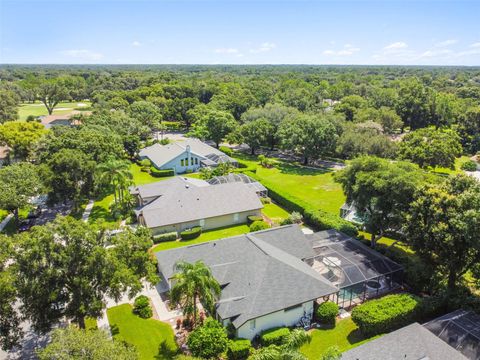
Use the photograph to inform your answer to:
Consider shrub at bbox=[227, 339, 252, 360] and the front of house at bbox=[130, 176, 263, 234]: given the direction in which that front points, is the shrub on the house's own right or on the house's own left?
on the house's own left

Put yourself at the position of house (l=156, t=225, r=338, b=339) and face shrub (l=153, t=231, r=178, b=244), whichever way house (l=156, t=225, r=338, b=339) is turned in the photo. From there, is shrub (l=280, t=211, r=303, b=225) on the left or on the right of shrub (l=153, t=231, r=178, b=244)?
right

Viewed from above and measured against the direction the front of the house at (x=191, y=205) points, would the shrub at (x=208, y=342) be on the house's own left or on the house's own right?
on the house's own left

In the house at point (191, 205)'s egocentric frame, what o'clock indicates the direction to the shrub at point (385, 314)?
The shrub is roughly at 8 o'clock from the house.

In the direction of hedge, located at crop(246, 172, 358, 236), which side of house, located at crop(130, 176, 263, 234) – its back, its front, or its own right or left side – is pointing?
back

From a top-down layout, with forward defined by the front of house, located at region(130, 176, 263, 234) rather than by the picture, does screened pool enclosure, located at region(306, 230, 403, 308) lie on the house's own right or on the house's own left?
on the house's own left

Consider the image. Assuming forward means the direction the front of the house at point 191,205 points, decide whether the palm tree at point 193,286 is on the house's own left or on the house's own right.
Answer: on the house's own left

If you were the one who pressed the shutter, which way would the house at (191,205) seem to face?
facing to the left of the viewer

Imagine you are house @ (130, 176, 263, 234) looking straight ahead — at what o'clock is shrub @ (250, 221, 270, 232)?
The shrub is roughly at 7 o'clock from the house.

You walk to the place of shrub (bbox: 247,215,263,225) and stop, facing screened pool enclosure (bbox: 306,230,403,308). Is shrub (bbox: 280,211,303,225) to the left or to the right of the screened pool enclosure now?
left
